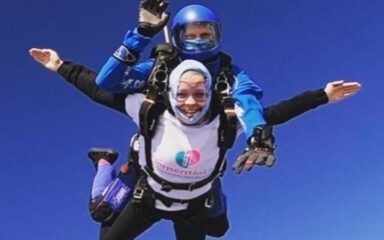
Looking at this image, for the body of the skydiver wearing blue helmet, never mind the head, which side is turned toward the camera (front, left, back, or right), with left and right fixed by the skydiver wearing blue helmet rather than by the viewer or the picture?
front
